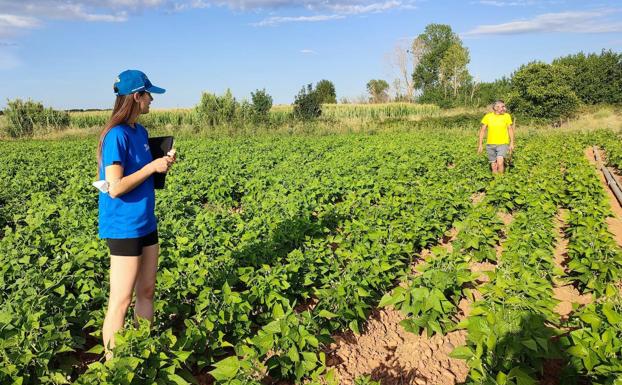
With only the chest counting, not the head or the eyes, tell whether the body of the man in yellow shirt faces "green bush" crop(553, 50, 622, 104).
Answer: no

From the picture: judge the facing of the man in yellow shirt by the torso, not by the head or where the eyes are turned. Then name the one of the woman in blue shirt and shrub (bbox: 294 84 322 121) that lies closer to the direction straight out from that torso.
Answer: the woman in blue shirt

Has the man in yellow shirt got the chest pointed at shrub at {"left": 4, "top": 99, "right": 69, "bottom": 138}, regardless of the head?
no

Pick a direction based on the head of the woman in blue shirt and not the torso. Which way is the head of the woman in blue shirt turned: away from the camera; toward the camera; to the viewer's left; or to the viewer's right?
to the viewer's right

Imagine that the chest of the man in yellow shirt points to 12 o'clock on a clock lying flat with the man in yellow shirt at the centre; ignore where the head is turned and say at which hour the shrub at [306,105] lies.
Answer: The shrub is roughly at 5 o'clock from the man in yellow shirt.

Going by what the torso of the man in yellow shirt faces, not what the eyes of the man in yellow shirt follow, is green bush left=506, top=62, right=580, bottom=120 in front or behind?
behind

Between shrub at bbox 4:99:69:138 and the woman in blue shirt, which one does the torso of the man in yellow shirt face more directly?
the woman in blue shirt

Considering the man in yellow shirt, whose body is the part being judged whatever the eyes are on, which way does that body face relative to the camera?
toward the camera

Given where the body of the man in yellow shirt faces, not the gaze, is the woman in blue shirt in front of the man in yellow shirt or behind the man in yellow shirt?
in front

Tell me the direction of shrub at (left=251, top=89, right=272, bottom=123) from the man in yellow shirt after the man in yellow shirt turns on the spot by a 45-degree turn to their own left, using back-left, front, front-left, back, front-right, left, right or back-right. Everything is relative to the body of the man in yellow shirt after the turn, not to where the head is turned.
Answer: back

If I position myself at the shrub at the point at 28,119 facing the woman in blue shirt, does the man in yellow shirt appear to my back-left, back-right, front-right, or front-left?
front-left

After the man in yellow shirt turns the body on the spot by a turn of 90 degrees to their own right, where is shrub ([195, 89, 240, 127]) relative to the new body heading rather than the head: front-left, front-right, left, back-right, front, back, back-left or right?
front-right

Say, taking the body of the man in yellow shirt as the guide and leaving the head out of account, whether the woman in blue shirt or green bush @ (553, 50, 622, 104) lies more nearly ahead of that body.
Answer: the woman in blue shirt
